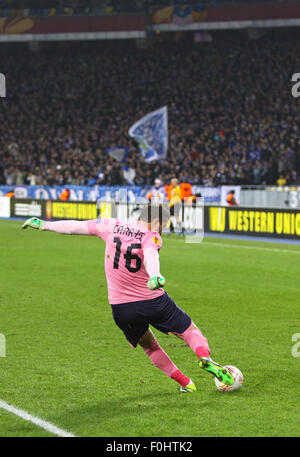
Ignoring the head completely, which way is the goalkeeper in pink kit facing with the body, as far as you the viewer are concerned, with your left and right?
facing away from the viewer and to the right of the viewer

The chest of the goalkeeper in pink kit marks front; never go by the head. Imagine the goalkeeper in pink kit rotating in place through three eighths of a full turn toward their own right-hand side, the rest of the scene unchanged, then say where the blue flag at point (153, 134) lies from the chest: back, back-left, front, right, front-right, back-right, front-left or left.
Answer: back

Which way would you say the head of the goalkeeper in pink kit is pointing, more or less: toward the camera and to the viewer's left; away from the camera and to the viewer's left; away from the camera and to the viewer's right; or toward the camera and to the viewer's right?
away from the camera and to the viewer's right
